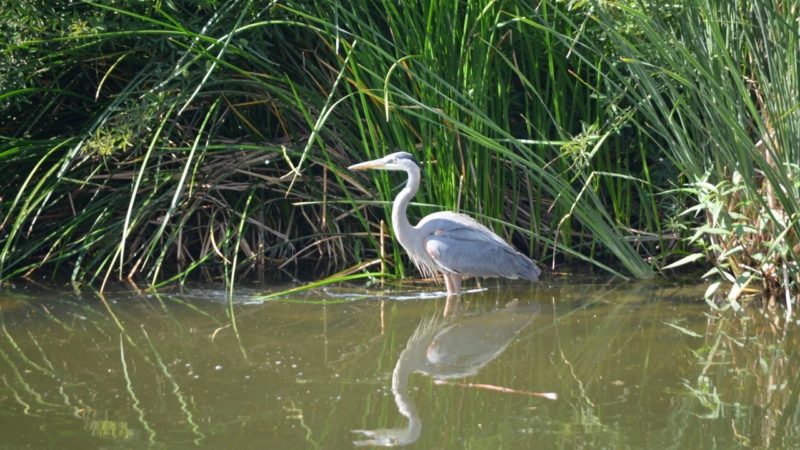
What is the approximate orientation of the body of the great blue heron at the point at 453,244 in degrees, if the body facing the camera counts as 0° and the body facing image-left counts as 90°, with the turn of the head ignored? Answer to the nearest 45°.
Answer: approximately 90°
